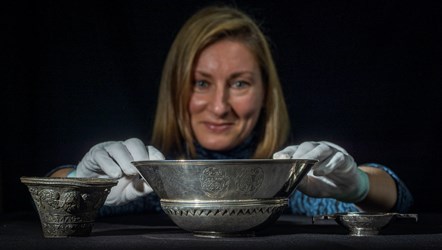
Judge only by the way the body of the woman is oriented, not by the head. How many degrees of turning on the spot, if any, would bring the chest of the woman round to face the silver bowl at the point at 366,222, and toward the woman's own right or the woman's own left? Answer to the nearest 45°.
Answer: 0° — they already face it

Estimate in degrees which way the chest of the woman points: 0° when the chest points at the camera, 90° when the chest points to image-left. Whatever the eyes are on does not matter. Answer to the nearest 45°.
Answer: approximately 0°

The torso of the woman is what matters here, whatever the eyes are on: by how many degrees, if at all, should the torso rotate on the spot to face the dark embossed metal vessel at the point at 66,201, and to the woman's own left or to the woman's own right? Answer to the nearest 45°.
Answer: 0° — they already face it
